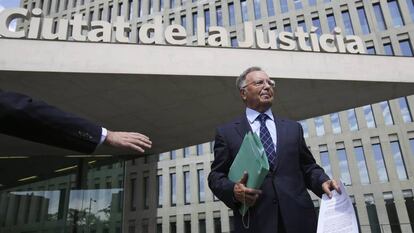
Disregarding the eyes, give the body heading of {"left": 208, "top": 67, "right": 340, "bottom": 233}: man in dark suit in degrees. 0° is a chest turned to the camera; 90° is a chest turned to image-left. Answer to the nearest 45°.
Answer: approximately 0°
